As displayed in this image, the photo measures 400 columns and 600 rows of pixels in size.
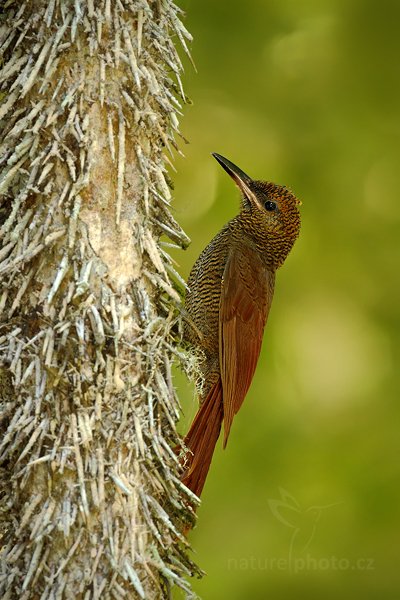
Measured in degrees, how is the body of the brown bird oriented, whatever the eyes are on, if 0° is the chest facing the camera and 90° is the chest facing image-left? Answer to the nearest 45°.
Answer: approximately 90°
